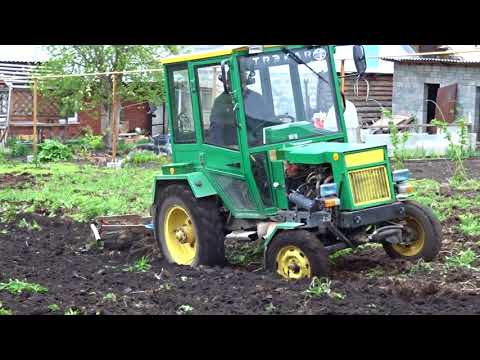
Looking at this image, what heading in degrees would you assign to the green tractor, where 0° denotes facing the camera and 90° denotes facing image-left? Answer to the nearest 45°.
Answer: approximately 315°

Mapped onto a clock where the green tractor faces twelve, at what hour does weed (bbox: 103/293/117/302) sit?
The weed is roughly at 3 o'clock from the green tractor.

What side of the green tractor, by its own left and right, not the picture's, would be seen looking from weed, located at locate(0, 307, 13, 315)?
right

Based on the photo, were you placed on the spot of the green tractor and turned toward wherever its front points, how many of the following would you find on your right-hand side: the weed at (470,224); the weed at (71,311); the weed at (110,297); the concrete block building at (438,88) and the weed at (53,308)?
3

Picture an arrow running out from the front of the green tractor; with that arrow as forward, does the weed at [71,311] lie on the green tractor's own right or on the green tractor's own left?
on the green tractor's own right

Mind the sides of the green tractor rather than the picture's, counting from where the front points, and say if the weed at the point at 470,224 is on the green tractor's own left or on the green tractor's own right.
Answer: on the green tractor's own left

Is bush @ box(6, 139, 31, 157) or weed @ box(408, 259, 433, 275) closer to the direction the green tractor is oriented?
the weed

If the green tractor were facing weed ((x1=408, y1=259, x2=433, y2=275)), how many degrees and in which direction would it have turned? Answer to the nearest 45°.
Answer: approximately 45° to its left

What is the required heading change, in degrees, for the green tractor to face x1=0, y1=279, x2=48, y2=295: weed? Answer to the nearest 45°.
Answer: approximately 90° to its right

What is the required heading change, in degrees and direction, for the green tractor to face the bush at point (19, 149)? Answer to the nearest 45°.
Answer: approximately 180°
